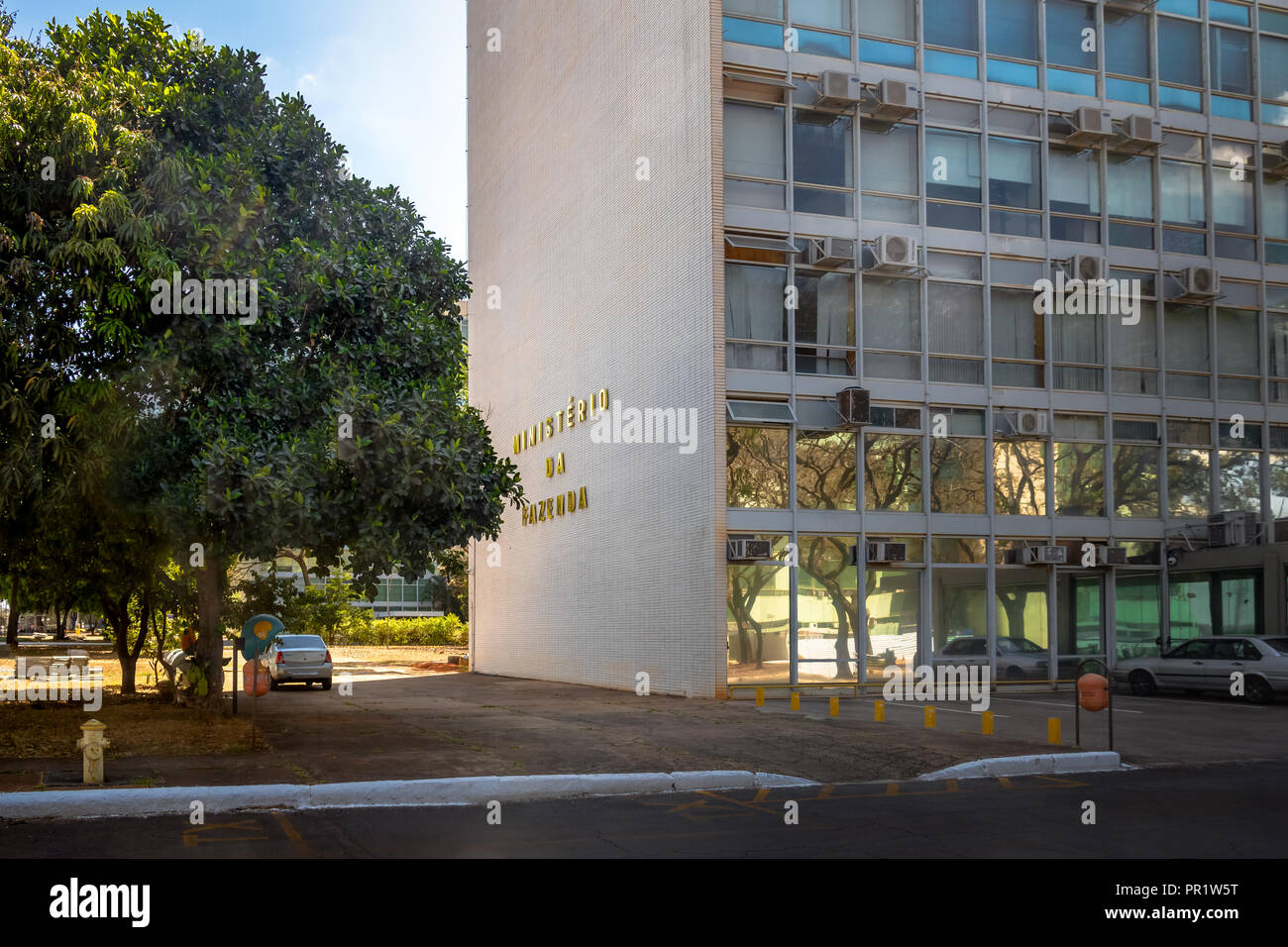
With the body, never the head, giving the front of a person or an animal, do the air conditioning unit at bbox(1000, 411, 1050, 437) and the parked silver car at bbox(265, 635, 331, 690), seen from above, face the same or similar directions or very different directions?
very different directions

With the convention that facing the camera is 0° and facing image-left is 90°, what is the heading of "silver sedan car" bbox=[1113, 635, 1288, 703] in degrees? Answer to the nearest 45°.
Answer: approximately 90°

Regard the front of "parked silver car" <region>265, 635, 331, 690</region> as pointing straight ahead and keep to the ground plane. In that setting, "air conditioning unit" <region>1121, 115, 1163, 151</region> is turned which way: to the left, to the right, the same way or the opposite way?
the opposite way

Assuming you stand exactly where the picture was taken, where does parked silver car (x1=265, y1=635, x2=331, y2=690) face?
facing away from the viewer
